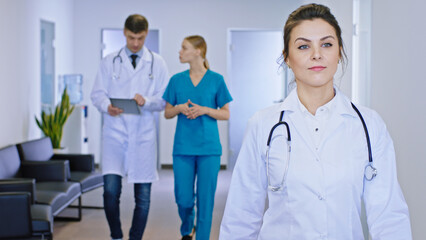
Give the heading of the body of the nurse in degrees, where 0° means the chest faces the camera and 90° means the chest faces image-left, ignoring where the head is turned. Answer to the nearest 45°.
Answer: approximately 0°

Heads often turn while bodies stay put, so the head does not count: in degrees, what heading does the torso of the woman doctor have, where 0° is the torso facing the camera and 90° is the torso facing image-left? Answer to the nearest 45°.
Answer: approximately 0°

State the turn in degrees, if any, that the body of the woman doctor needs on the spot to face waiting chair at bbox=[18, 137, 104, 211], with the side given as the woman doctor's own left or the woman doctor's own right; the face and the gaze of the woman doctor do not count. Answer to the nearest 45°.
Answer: approximately 135° to the woman doctor's own right

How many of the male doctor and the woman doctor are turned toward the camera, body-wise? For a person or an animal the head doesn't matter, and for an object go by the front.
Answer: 2

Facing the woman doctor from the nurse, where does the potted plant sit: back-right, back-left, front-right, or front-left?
back-right

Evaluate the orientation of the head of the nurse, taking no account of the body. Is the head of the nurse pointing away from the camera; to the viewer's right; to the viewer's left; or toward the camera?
to the viewer's left

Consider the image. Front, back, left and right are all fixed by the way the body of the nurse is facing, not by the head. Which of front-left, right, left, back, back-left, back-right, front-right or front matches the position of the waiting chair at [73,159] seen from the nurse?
back-right

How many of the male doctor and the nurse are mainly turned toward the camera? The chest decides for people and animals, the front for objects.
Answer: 2

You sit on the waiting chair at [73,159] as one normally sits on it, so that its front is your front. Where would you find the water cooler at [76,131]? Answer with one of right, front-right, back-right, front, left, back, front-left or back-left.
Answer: back-left

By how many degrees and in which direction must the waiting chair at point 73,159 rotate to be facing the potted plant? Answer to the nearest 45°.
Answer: approximately 135° to its left

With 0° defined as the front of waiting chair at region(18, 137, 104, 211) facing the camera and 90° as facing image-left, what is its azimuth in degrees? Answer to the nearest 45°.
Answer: approximately 315°
